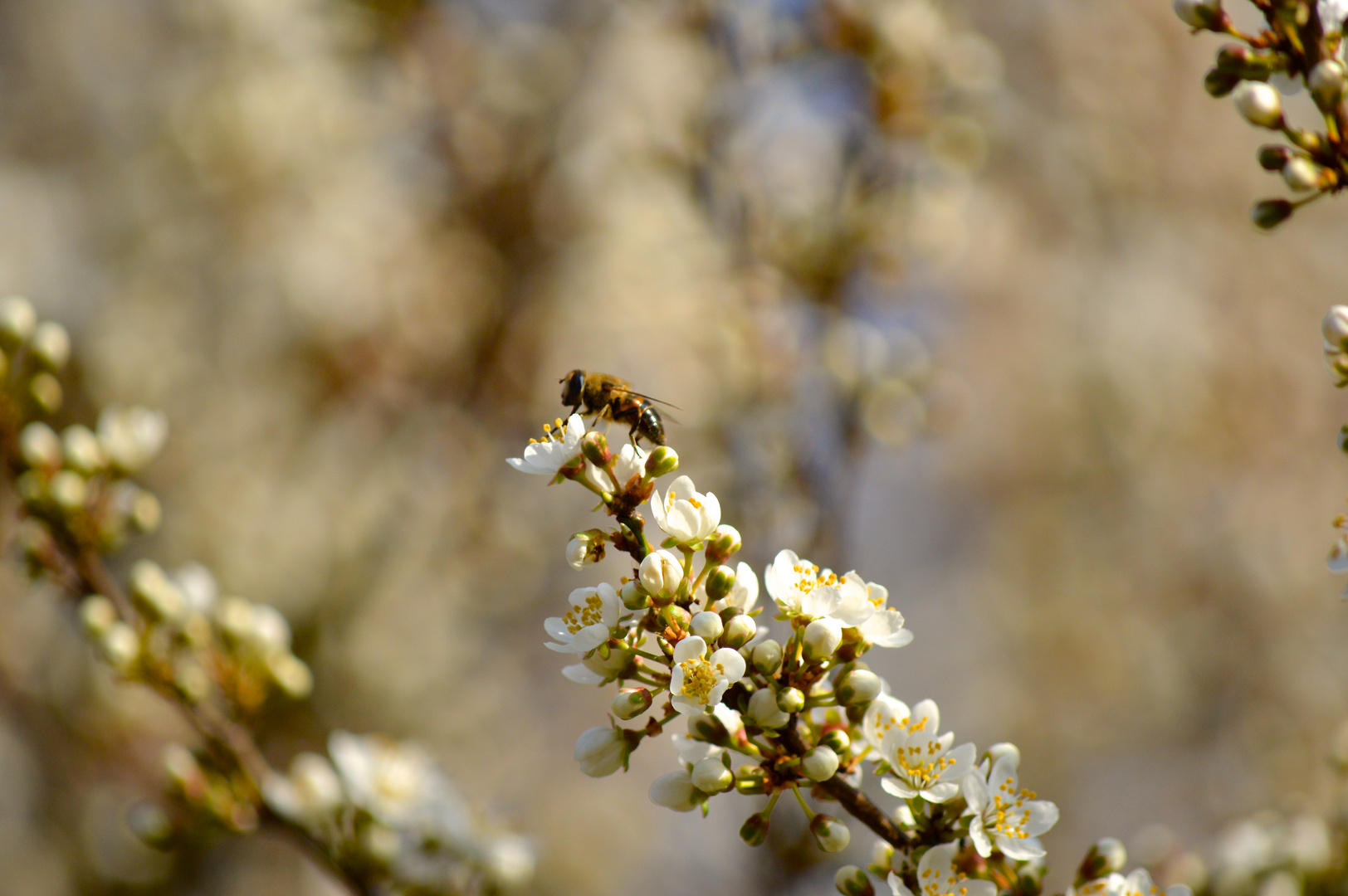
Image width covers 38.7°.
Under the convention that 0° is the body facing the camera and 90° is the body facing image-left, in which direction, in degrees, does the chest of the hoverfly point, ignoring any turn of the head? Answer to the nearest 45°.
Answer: approximately 90°
